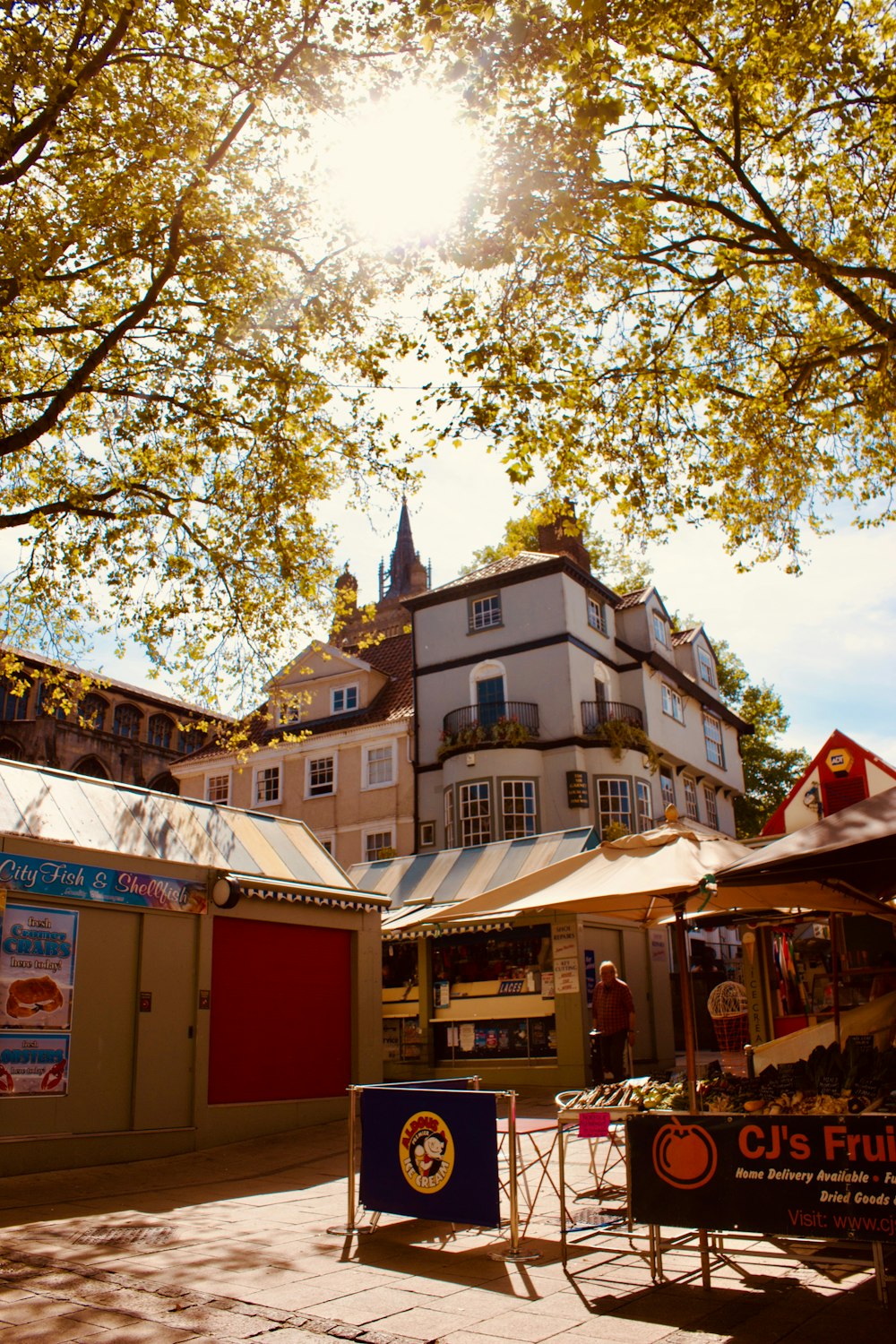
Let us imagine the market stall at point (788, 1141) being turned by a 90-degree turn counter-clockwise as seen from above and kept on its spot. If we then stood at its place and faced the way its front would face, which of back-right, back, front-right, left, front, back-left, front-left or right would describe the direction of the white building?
left

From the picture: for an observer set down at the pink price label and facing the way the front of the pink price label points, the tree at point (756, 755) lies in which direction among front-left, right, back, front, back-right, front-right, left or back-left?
back

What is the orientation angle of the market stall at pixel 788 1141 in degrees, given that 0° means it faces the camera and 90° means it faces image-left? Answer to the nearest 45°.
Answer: approximately 0°

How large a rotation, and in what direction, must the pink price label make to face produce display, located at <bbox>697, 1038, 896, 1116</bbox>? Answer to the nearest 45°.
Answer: approximately 45° to its left

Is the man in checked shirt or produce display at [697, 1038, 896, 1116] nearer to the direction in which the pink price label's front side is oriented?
the produce display

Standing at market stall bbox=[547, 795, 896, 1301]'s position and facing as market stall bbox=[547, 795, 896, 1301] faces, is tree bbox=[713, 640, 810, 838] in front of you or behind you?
behind

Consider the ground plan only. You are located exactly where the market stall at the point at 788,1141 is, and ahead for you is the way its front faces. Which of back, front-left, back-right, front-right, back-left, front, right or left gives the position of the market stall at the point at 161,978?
back-right

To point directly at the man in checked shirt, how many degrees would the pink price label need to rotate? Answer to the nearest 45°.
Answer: approximately 180°

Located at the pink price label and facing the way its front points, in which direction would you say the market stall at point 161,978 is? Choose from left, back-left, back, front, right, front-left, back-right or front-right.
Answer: back-right
